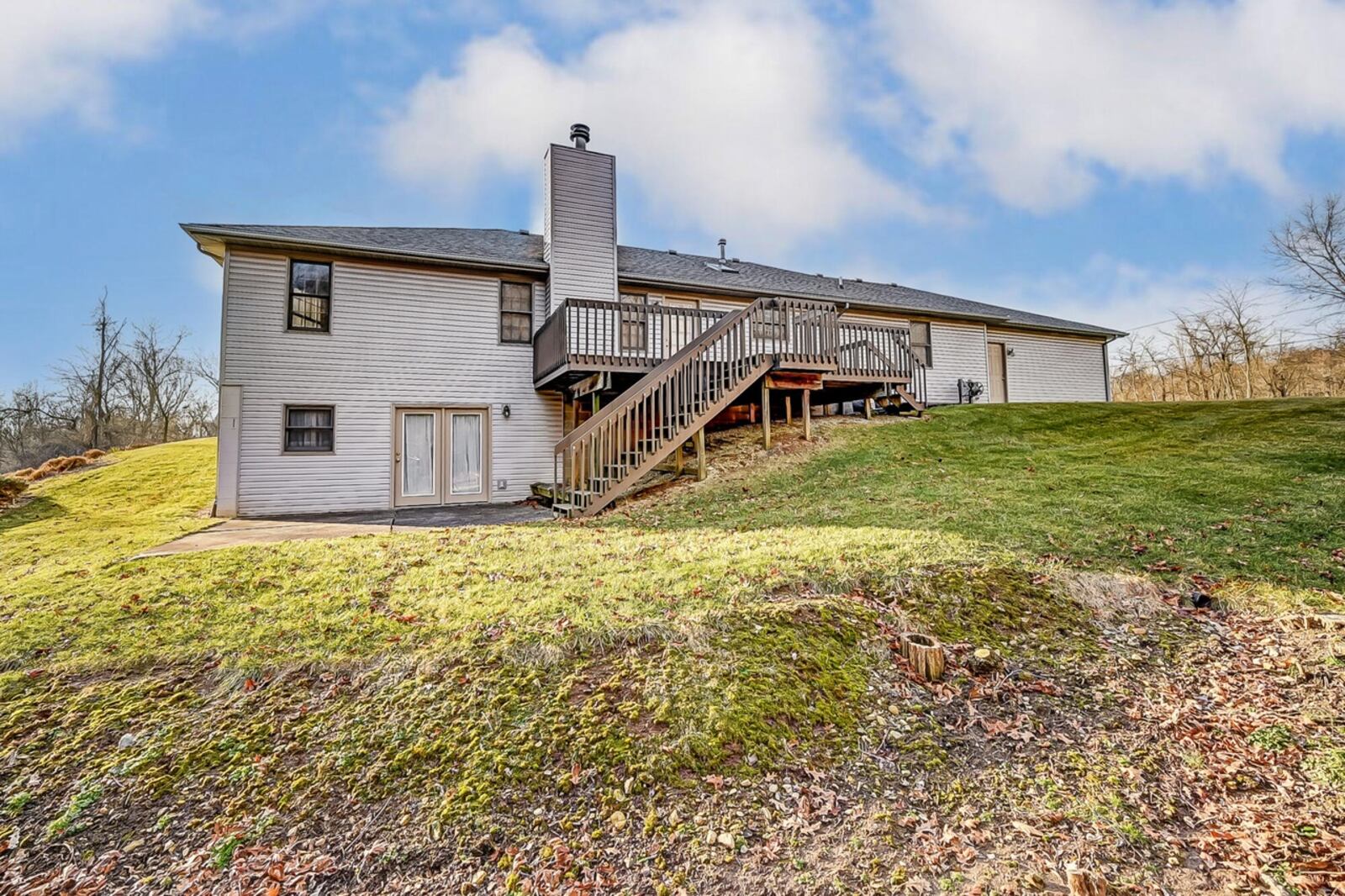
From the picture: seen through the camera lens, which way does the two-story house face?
facing away from the viewer and to the left of the viewer

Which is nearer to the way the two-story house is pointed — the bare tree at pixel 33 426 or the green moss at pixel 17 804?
the bare tree

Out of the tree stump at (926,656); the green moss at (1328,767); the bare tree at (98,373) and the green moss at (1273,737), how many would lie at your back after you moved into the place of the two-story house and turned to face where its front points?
3

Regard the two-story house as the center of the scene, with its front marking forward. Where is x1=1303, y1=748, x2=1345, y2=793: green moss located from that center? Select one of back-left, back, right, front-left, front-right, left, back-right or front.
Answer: back

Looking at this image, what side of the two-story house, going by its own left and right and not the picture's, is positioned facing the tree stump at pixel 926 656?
back

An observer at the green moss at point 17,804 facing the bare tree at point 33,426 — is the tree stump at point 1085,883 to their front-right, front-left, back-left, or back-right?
back-right

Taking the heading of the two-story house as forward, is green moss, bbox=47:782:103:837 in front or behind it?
behind
